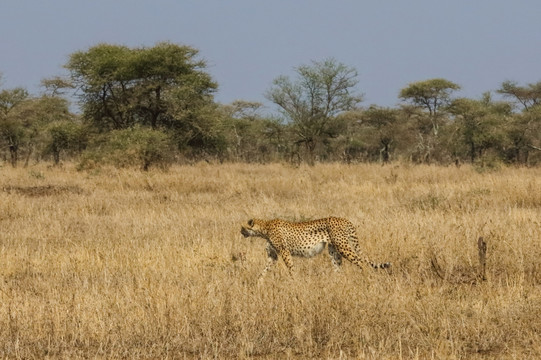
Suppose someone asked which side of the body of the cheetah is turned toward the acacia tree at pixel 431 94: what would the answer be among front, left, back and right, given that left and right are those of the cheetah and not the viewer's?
right

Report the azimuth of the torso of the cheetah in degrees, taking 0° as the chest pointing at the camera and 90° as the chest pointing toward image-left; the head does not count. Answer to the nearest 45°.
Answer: approximately 90°

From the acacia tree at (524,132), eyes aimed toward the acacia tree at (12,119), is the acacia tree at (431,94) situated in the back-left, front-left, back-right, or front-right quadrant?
front-right

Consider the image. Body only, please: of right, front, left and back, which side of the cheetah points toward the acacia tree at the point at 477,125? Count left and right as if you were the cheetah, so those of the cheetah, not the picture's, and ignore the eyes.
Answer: right

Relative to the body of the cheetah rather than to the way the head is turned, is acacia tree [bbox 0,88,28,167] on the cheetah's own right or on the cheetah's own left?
on the cheetah's own right

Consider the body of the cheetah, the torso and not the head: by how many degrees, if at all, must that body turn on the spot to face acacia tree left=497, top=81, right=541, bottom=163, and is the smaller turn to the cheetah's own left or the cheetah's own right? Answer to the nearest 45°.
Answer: approximately 135° to the cheetah's own right
